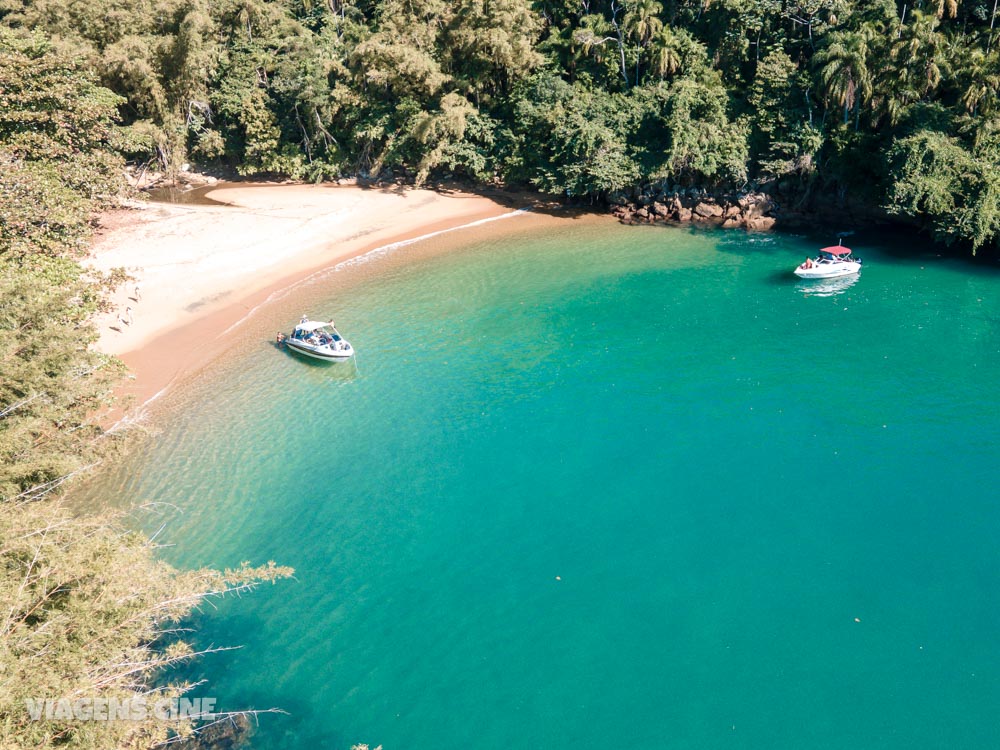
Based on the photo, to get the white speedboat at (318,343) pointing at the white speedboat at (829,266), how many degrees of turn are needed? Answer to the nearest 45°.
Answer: approximately 45° to its left

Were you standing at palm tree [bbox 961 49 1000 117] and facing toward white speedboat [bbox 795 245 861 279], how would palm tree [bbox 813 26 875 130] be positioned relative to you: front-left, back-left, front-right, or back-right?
front-right

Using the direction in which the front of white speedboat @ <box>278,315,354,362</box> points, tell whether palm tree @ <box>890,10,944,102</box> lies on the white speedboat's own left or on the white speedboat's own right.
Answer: on the white speedboat's own left

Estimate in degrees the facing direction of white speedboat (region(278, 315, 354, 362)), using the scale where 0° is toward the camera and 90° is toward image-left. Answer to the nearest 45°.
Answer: approximately 315°

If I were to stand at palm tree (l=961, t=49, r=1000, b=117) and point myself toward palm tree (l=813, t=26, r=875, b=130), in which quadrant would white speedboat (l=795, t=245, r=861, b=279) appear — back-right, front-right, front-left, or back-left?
front-left

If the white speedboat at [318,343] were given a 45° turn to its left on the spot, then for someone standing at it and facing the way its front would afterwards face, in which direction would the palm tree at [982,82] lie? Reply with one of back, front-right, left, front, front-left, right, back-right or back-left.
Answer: front

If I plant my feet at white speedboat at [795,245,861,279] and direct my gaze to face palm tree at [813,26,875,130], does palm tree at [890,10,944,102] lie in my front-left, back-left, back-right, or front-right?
front-right

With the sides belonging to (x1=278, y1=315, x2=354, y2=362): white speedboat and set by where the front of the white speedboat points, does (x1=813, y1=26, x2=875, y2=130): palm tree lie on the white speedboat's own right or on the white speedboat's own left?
on the white speedboat's own left
